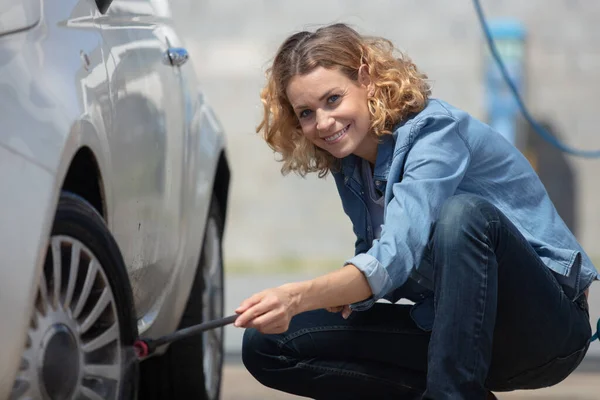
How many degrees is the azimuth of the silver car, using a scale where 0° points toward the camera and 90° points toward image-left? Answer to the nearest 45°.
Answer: approximately 45°

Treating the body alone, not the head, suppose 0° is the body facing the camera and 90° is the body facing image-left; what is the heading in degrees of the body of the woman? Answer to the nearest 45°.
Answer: approximately 45°

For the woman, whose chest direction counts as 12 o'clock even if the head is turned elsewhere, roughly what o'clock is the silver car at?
The silver car is roughly at 1 o'clock from the woman.

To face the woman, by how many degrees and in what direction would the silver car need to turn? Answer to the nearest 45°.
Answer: approximately 135° to its left
